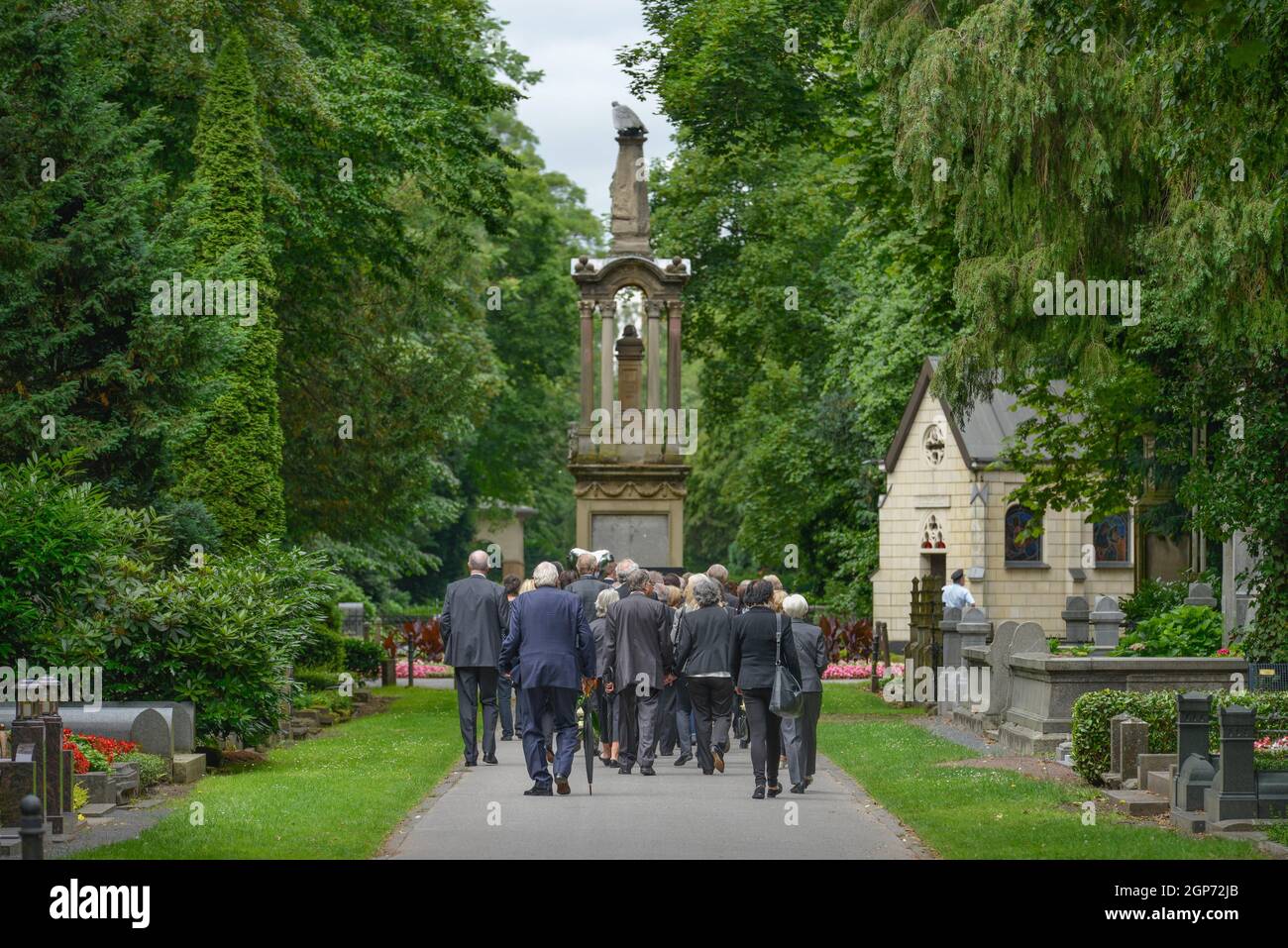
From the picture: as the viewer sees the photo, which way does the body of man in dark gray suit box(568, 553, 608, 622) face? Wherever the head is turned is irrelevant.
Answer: away from the camera

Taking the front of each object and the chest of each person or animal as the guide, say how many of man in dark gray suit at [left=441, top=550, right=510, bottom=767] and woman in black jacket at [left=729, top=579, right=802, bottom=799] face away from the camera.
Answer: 2

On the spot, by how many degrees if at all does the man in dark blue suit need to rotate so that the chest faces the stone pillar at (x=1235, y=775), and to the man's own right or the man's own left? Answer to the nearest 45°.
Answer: approximately 135° to the man's own right

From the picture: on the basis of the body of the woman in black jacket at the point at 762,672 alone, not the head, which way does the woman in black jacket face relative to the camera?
away from the camera

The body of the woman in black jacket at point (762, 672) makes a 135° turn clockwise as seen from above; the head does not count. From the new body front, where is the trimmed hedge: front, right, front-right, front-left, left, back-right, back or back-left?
front-left

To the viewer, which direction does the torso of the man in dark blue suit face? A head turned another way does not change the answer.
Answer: away from the camera

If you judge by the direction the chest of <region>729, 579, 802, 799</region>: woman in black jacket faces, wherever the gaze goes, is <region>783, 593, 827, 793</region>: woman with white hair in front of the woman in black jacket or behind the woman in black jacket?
in front

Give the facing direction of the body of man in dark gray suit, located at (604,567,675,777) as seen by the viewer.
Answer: away from the camera

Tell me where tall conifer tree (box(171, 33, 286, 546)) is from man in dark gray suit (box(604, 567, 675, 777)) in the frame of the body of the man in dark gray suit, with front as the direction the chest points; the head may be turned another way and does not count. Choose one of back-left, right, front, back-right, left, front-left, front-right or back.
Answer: front-left

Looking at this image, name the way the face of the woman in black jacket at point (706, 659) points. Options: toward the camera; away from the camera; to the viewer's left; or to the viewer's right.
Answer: away from the camera

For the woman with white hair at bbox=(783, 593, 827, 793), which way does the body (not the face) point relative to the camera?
away from the camera
